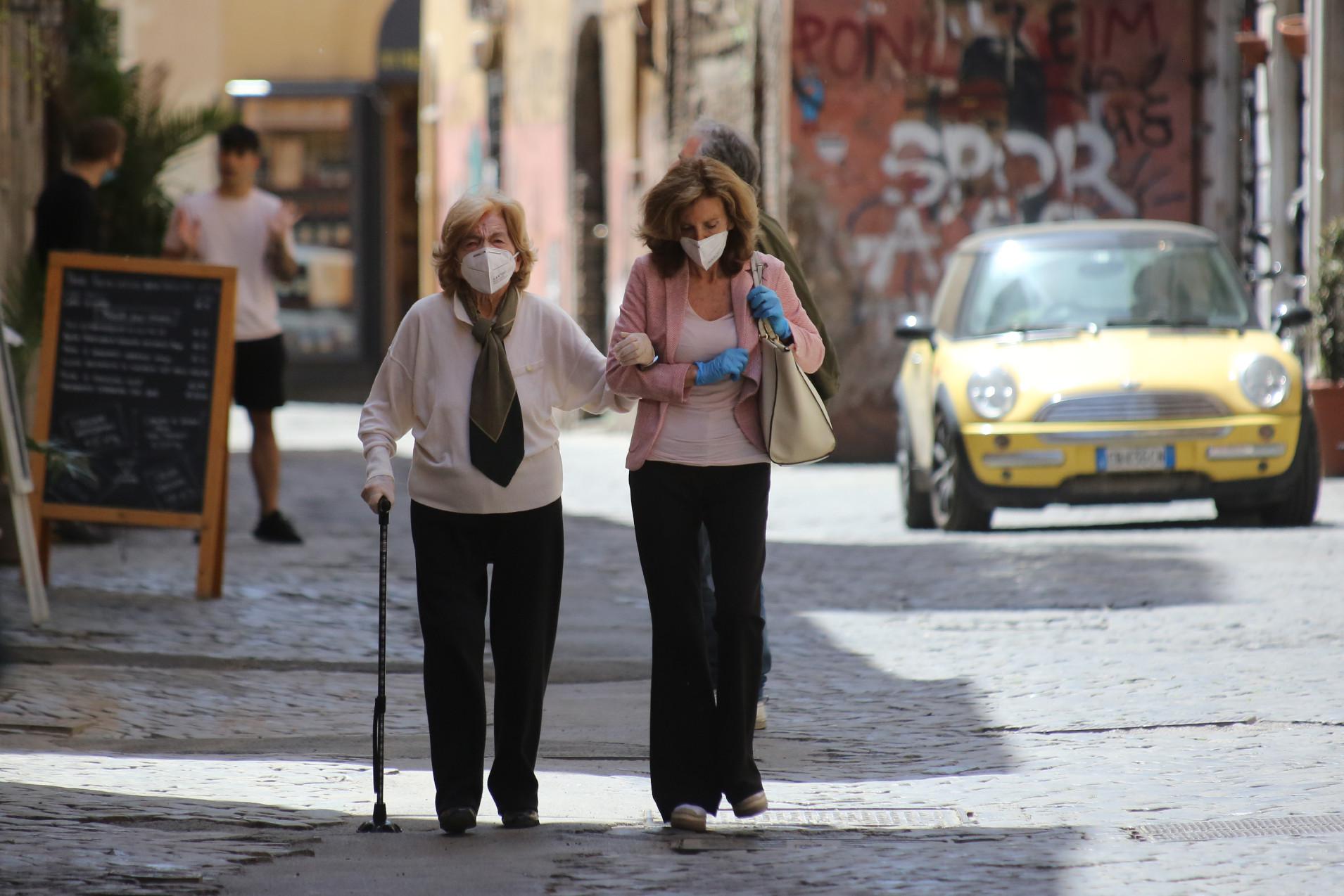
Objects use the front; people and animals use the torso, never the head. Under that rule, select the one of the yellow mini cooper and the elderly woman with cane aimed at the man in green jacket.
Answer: the yellow mini cooper

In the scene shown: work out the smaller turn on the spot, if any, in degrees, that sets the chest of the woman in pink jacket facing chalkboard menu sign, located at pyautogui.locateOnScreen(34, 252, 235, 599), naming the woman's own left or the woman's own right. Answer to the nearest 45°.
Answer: approximately 135° to the woman's own right

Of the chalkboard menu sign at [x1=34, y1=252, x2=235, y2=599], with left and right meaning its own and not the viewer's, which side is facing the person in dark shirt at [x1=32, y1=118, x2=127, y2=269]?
back

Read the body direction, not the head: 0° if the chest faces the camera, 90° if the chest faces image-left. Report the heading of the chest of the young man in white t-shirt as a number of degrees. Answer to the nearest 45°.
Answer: approximately 0°

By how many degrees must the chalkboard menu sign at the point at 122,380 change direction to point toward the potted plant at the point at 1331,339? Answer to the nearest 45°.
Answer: approximately 135° to its left

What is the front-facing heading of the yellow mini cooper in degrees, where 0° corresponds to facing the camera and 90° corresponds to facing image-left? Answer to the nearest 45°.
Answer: approximately 0°

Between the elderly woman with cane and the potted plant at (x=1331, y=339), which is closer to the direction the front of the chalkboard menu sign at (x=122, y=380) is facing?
the elderly woman with cane
